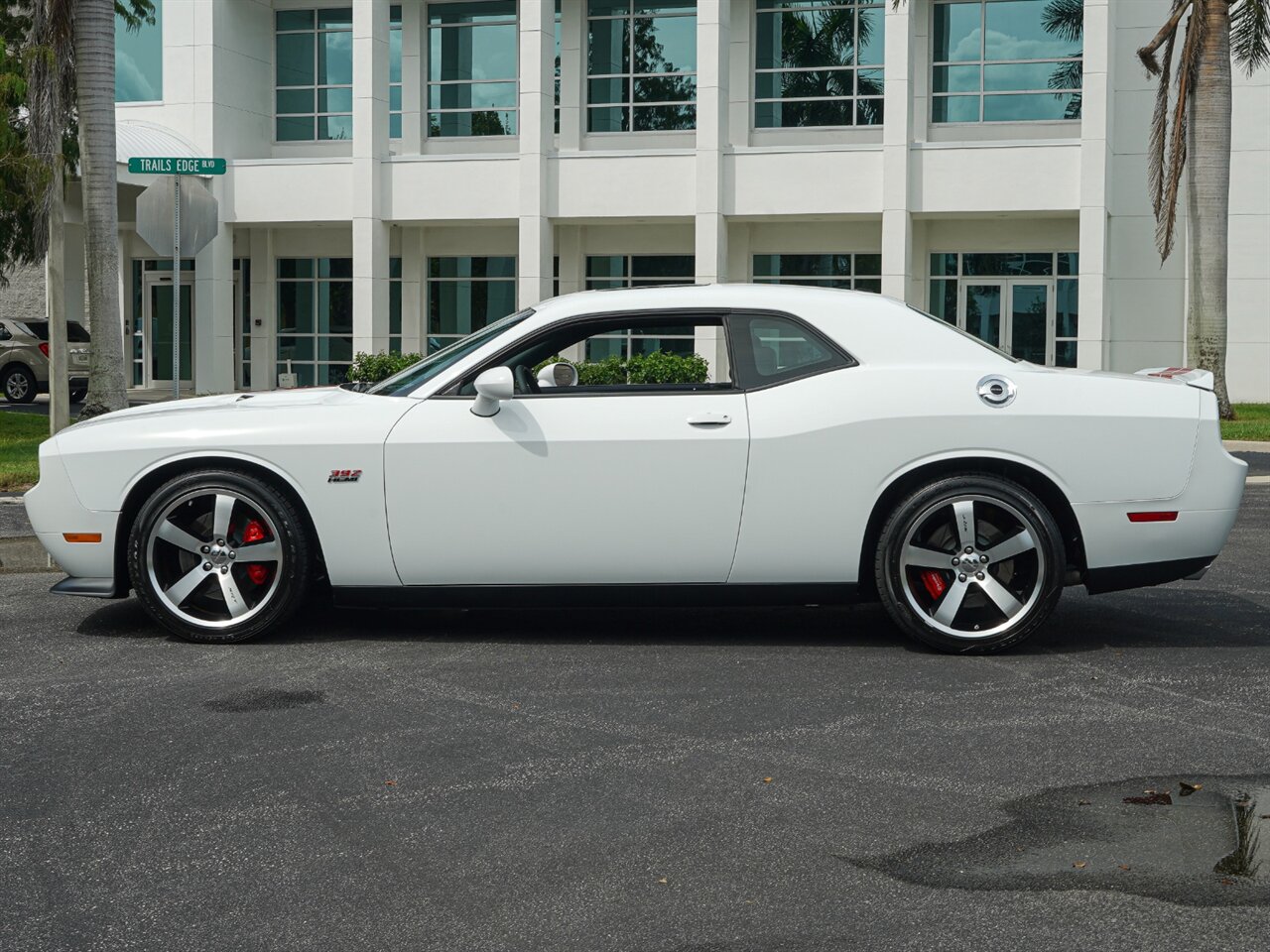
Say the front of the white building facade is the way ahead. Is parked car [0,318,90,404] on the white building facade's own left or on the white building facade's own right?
on the white building facade's own right

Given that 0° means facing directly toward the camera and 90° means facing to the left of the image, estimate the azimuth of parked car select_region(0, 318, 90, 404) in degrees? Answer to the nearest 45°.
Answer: approximately 135°

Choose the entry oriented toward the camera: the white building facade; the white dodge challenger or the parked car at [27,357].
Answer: the white building facade

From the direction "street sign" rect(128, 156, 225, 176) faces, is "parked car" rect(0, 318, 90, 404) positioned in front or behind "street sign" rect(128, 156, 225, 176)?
behind

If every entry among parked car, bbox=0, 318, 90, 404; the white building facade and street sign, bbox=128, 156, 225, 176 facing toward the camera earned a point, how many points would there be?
2

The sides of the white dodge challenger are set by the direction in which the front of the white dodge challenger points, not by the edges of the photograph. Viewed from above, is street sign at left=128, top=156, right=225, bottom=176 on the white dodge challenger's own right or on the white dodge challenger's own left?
on the white dodge challenger's own right

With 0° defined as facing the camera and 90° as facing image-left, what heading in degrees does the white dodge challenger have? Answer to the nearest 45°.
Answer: approximately 90°

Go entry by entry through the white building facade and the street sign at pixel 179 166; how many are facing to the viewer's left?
0

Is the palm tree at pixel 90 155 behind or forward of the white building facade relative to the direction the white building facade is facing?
forward

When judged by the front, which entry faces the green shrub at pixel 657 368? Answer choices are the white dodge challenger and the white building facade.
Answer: the white building facade

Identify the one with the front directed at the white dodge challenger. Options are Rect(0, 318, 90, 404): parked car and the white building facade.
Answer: the white building facade

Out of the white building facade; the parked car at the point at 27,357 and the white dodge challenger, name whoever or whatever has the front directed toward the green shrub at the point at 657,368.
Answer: the white building facade

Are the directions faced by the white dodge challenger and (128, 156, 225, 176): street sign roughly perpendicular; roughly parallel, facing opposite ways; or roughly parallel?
roughly perpendicular
